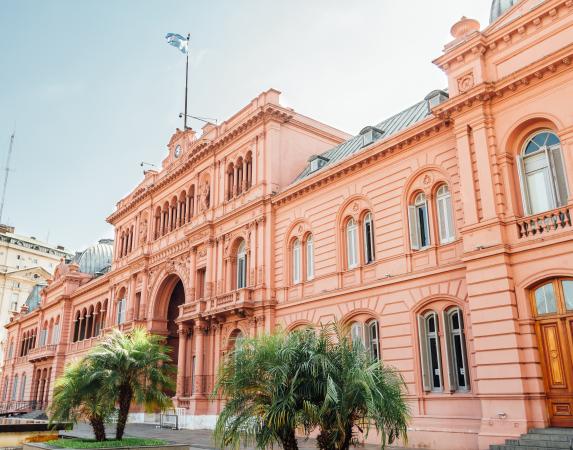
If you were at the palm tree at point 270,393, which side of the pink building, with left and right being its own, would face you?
front

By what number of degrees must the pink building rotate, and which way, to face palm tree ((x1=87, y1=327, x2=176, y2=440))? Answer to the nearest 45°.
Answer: approximately 45° to its right

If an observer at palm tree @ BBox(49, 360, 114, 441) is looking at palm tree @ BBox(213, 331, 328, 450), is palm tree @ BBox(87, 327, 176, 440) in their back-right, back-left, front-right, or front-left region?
front-left

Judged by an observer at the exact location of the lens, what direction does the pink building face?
facing the viewer and to the left of the viewer

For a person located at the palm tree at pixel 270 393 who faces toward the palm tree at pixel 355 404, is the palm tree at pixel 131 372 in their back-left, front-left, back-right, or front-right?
back-left

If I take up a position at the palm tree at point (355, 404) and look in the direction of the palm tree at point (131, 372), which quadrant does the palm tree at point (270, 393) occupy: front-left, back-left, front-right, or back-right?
front-left

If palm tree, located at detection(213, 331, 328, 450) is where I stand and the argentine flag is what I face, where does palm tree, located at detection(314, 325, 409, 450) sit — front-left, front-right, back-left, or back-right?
back-right

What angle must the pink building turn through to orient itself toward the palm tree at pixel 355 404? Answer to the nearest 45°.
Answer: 0° — it already faces it
